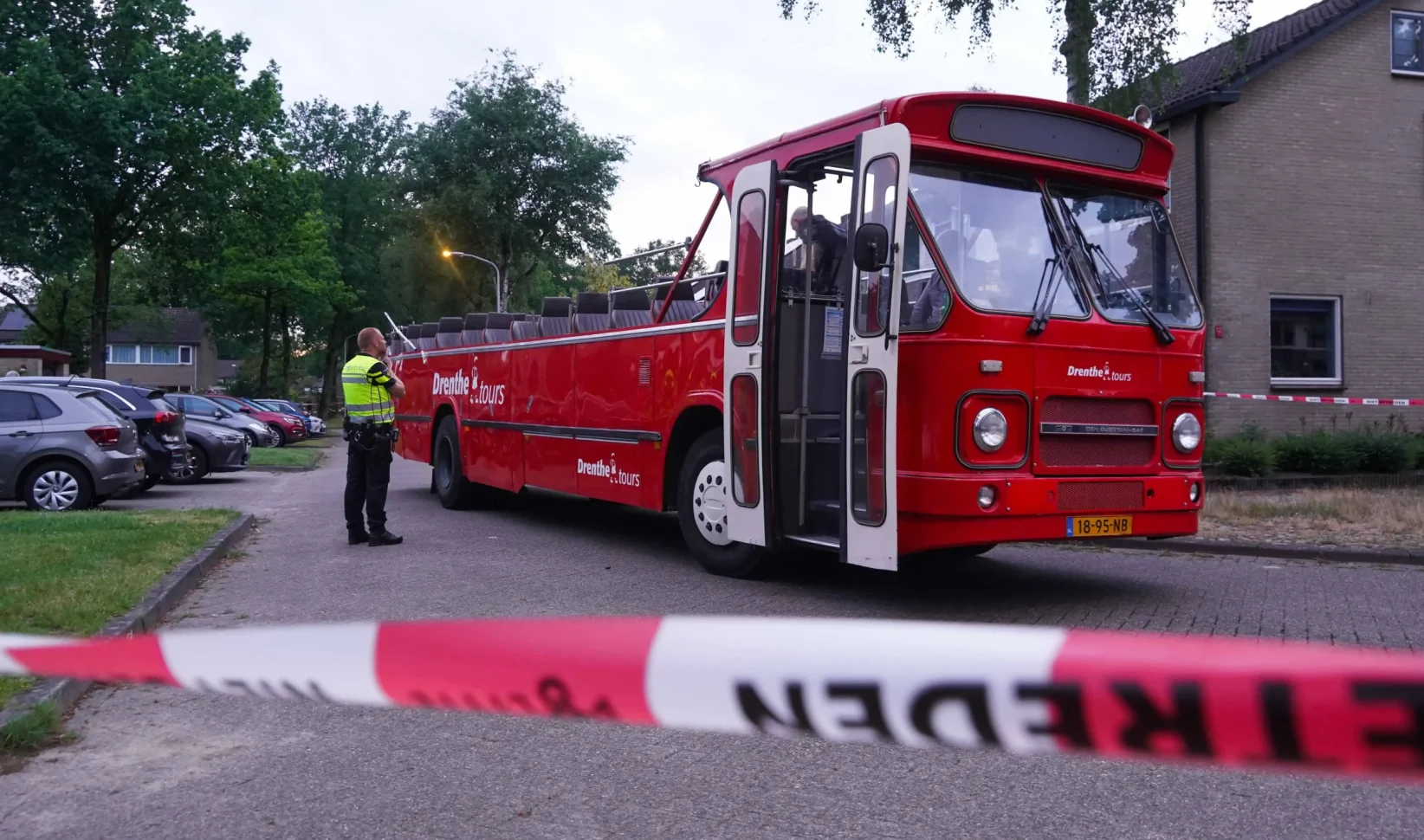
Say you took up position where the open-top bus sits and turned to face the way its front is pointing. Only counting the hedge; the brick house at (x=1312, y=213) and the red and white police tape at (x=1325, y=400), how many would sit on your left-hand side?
3

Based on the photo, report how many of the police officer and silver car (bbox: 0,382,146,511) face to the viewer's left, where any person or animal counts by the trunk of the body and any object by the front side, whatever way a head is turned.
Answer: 1

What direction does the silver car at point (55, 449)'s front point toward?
to the viewer's left

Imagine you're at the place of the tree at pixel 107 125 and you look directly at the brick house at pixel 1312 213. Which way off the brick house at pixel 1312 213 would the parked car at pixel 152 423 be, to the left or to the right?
right

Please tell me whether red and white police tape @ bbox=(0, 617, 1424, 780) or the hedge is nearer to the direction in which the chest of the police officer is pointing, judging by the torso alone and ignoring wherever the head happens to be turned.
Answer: the hedge

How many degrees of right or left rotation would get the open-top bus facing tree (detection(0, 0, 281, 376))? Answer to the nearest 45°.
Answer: approximately 180°

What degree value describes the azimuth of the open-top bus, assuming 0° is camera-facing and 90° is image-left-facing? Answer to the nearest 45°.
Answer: approximately 315°

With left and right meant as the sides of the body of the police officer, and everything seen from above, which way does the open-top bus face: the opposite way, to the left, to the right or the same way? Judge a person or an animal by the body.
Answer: to the right
